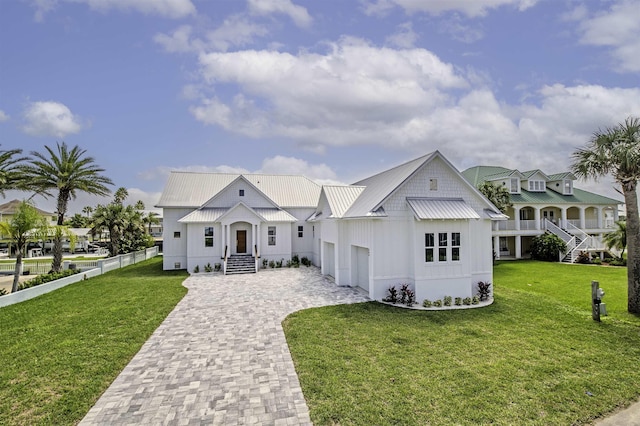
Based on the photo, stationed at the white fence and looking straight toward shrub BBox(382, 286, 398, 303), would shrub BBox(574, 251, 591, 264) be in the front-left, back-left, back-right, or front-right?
front-left

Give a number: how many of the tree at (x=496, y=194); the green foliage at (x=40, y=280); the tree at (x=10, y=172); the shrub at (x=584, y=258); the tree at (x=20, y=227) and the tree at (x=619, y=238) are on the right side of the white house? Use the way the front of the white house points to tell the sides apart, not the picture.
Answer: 3

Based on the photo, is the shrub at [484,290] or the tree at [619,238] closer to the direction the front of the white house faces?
the shrub

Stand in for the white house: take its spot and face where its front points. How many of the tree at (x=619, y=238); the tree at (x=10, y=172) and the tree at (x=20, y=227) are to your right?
2

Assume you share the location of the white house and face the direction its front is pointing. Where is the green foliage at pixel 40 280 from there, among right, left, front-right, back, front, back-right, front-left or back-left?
right

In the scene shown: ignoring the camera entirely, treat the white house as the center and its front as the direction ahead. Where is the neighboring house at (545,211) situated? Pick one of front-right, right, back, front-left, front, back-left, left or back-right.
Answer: back-left

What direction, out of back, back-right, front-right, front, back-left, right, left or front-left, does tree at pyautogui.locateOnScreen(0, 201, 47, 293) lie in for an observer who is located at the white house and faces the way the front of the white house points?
right

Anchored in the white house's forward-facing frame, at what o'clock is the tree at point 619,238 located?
The tree is roughly at 8 o'clock from the white house.

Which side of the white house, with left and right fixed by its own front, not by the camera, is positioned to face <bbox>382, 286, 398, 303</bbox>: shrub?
front

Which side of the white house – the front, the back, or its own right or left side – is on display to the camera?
front

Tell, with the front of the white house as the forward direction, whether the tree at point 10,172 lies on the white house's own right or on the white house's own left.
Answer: on the white house's own right

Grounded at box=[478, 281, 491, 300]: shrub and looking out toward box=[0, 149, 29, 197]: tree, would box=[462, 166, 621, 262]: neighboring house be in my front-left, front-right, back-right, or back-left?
back-right

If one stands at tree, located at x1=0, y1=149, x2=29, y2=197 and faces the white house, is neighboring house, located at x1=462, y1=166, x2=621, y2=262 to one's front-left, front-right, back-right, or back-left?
front-left

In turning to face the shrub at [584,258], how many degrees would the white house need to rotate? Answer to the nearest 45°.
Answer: approximately 135° to its left
